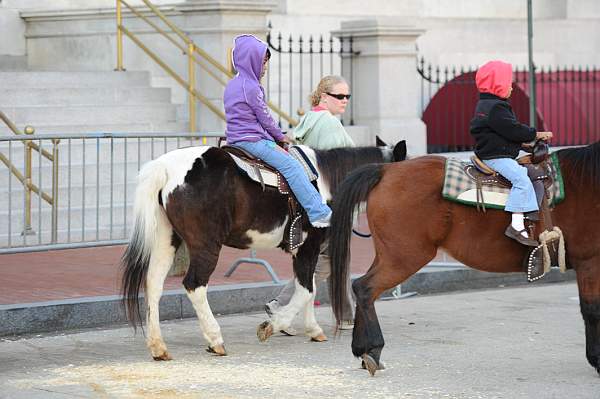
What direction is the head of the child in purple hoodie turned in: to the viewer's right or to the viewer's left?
to the viewer's right

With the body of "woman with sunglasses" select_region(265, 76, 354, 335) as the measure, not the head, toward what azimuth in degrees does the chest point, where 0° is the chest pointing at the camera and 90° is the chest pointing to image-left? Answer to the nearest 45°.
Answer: approximately 270°

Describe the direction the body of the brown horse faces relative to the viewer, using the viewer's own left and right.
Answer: facing to the right of the viewer

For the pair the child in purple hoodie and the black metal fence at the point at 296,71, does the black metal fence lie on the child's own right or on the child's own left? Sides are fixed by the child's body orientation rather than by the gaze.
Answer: on the child's own left

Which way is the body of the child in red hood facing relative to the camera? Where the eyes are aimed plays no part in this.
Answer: to the viewer's right

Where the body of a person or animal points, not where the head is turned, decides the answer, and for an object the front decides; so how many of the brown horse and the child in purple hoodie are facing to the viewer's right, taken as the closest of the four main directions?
2

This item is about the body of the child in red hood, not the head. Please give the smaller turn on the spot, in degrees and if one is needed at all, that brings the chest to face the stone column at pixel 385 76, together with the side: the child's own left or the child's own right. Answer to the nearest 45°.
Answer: approximately 90° to the child's own left

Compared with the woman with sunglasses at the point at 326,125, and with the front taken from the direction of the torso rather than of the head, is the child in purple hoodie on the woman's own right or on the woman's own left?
on the woman's own right

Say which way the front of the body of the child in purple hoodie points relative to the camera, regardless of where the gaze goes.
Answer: to the viewer's right

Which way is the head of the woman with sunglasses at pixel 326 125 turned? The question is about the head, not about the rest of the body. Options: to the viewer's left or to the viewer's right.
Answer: to the viewer's right

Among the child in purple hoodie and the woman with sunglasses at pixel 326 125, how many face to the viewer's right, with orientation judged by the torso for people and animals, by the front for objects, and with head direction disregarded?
2
